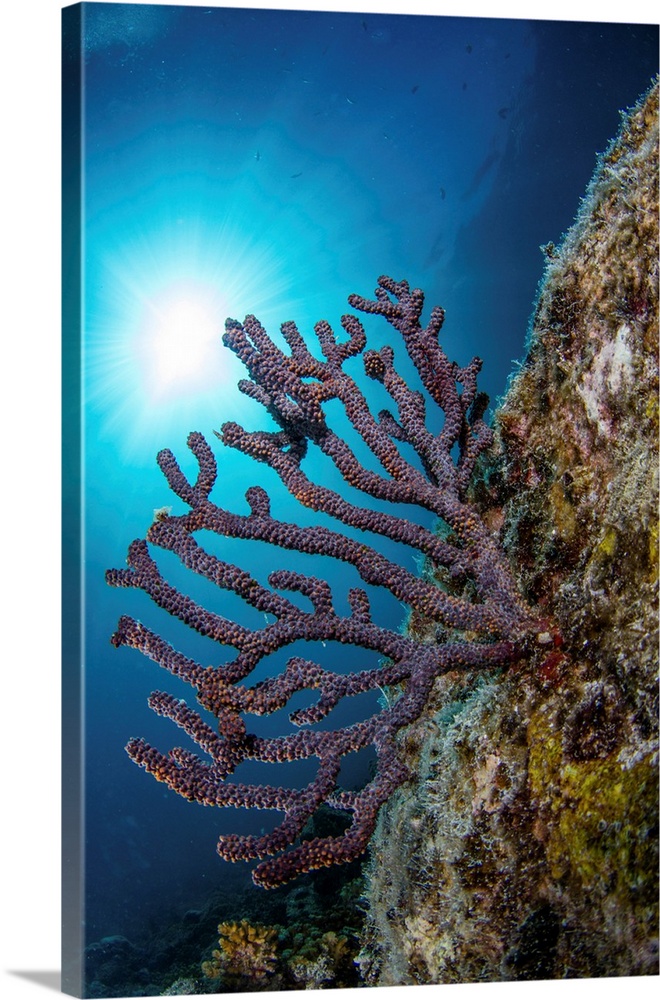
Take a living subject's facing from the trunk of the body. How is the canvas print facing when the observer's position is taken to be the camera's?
facing the viewer and to the right of the viewer
